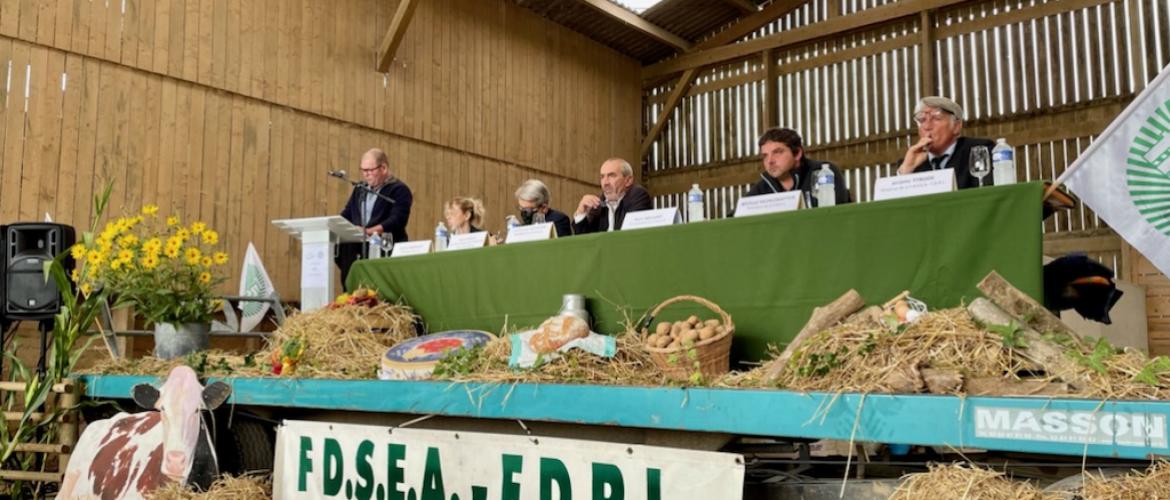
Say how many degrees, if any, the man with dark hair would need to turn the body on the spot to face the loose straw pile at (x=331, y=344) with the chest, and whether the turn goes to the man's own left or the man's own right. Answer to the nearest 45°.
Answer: approximately 45° to the man's own right

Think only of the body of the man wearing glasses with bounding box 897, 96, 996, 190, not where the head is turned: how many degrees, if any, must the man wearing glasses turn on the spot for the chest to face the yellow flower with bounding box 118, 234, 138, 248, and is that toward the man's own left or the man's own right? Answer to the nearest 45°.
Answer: approximately 45° to the man's own right

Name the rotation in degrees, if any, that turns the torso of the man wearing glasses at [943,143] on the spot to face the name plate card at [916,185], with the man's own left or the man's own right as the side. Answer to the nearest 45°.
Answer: approximately 45° to the man's own left

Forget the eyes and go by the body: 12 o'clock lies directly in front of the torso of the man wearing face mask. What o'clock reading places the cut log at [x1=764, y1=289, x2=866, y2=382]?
The cut log is roughly at 10 o'clock from the man wearing face mask.

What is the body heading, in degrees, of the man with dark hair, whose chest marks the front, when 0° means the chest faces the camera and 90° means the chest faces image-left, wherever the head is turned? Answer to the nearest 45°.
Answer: approximately 45°

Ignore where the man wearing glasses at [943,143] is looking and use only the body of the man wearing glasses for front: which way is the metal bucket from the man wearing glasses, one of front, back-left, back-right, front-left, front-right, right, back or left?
front-right

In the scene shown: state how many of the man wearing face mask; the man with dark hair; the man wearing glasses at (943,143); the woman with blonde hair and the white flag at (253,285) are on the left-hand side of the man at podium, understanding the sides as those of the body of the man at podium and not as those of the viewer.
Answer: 4

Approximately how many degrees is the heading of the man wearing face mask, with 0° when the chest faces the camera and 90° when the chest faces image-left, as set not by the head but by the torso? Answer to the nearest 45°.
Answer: approximately 45°

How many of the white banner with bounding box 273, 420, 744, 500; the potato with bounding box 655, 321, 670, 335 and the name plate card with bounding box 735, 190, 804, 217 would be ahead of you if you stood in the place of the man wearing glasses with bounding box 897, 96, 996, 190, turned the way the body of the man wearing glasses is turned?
3

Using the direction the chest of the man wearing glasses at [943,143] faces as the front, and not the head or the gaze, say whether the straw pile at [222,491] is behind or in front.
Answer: in front

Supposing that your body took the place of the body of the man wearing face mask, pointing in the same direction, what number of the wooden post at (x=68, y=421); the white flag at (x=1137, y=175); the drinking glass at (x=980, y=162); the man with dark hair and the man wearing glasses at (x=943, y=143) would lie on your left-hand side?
4

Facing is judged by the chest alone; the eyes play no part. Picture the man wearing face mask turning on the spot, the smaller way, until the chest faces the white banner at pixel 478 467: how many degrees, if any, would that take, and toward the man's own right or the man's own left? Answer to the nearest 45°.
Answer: approximately 45° to the man's own left
